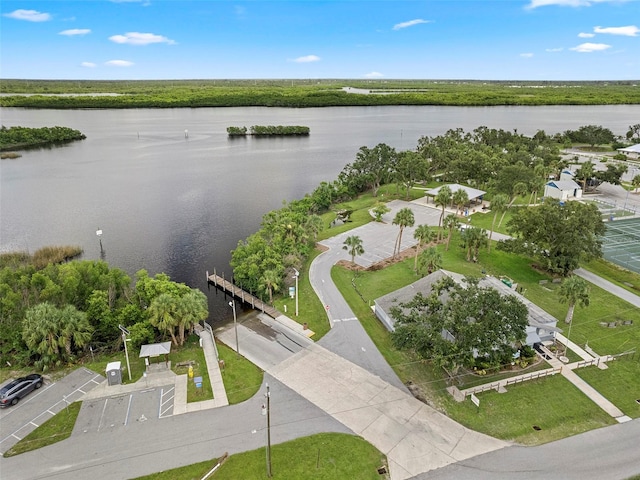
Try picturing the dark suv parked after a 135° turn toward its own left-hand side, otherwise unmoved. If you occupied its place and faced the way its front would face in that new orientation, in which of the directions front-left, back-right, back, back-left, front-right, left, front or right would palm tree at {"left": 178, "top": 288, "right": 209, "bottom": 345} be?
back

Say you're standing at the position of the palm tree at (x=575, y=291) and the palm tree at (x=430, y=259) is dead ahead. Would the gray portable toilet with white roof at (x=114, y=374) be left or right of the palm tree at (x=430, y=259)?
left

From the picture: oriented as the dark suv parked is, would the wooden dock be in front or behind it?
in front

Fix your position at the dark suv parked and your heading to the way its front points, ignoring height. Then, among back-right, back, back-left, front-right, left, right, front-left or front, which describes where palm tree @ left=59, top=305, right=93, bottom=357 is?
front

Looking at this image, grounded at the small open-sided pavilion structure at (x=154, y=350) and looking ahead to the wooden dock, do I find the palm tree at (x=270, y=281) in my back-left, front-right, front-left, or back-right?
front-right

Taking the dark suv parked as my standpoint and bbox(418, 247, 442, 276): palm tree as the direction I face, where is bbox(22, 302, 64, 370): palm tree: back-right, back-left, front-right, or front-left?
front-left

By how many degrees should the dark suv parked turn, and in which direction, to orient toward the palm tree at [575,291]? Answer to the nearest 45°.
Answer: approximately 90° to its right

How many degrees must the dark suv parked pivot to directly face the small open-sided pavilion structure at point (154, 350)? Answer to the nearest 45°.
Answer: approximately 45° to its right

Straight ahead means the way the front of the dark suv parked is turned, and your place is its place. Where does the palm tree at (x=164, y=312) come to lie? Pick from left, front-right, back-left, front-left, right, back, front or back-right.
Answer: front-right

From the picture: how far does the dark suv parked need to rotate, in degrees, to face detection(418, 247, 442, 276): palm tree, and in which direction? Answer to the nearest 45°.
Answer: approximately 45° to its right

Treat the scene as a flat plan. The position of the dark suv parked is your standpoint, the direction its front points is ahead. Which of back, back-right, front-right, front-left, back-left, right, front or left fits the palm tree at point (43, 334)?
front

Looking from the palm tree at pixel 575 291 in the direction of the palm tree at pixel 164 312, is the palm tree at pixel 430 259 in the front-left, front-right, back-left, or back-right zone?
front-right

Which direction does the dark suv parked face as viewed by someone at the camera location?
facing away from the viewer and to the right of the viewer

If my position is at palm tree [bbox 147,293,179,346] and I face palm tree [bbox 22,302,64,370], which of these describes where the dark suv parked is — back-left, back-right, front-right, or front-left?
front-left
